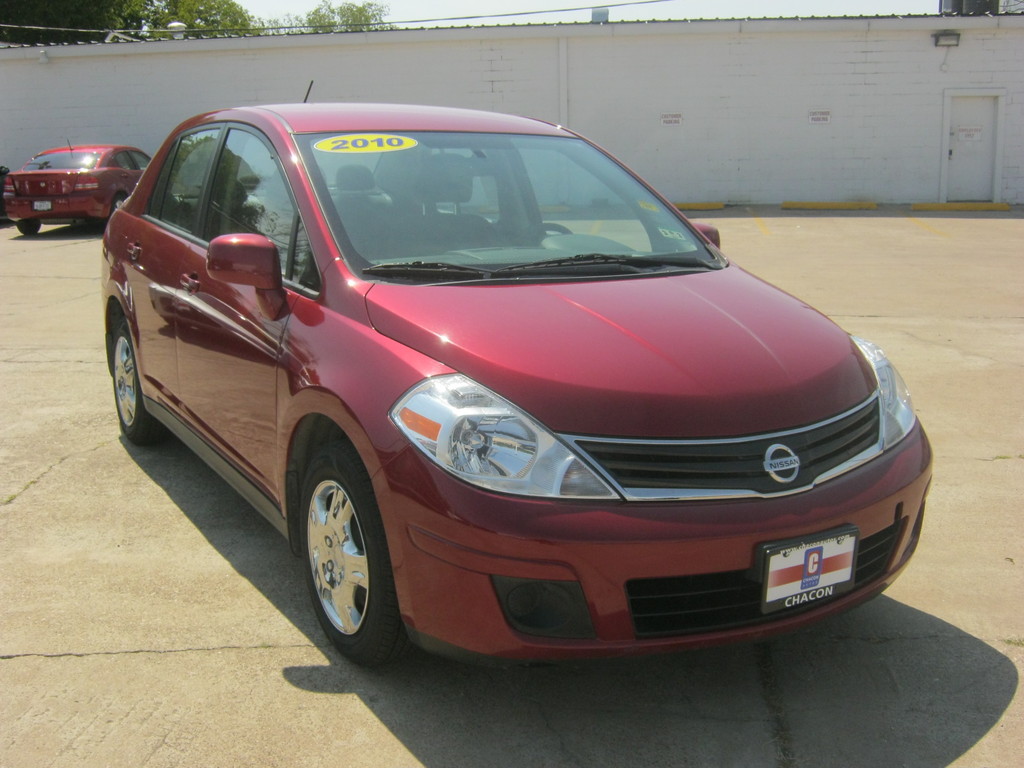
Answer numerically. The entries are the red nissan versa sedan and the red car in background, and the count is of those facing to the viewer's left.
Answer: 0

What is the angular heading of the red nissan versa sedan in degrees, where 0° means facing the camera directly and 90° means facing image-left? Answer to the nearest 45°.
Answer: approximately 315°

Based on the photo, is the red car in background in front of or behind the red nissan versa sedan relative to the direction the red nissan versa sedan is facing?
behind

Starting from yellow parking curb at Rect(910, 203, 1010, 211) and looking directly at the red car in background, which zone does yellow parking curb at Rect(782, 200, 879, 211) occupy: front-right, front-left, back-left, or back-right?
front-right

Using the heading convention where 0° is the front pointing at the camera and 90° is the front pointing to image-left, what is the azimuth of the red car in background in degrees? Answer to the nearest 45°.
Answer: approximately 225°

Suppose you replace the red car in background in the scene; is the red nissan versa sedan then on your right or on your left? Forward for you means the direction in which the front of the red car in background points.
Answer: on your right

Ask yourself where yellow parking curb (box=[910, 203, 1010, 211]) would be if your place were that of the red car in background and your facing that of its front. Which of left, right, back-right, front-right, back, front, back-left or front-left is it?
front-right

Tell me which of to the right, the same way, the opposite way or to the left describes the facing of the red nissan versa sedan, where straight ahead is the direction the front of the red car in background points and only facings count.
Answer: to the right

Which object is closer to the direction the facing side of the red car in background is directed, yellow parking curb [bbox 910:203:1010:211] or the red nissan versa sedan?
the yellow parking curb

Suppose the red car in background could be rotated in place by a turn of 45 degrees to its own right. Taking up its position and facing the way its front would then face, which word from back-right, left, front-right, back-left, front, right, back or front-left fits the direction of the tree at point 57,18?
left

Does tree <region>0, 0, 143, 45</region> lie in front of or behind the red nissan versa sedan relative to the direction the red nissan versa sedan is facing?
behind

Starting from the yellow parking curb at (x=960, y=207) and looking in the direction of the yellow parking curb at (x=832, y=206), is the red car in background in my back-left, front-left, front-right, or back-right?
front-left

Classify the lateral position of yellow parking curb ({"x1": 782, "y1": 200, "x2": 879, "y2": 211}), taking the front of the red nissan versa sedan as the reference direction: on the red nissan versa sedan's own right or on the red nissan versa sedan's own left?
on the red nissan versa sedan's own left
